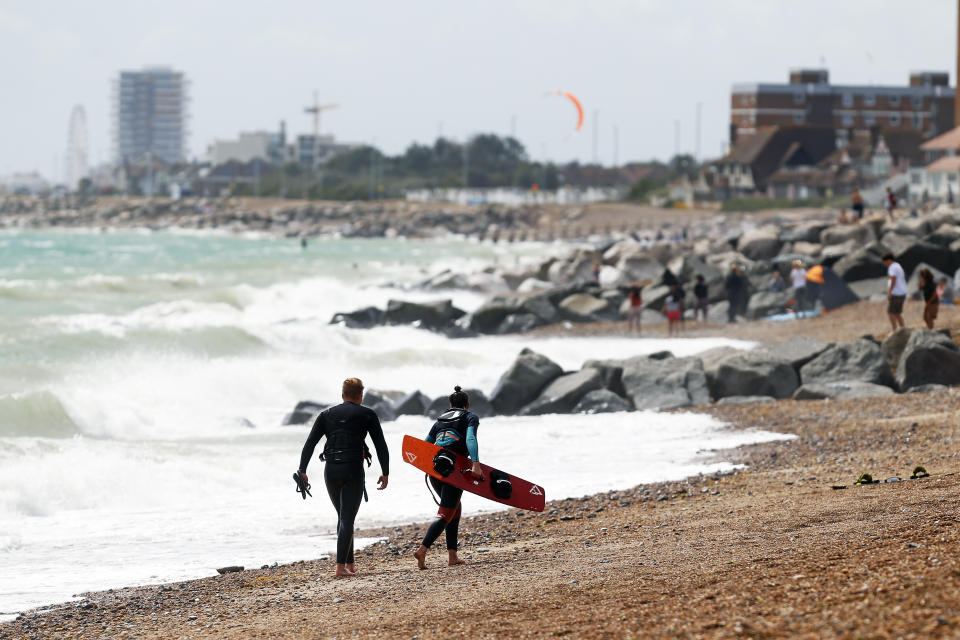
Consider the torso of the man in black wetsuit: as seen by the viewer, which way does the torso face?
away from the camera

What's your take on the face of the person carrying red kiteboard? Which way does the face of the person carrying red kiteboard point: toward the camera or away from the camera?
away from the camera

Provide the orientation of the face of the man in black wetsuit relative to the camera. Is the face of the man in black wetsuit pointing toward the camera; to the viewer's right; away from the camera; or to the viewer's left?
away from the camera

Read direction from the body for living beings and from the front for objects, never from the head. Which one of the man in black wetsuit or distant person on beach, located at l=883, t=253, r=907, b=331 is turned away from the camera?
the man in black wetsuit

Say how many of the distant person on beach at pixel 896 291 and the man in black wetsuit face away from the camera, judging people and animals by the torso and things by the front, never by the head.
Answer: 1
